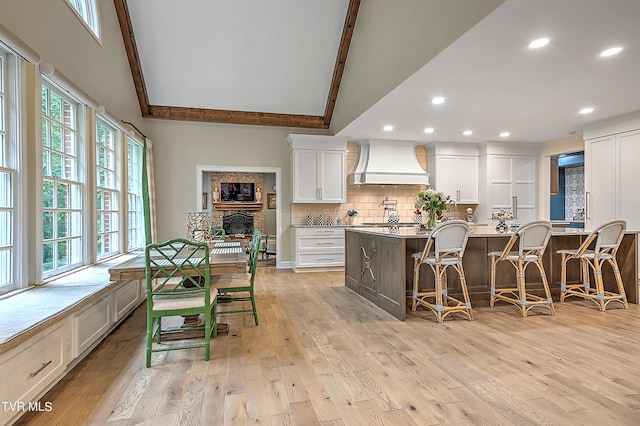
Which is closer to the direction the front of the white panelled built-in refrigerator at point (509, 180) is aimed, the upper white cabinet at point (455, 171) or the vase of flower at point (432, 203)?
the vase of flower

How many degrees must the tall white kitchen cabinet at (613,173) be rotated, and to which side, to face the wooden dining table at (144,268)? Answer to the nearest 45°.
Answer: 0° — it already faces it

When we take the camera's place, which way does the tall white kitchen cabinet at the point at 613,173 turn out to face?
facing the viewer and to the left of the viewer

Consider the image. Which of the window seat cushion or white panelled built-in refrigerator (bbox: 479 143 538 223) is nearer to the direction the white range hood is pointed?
the window seat cushion

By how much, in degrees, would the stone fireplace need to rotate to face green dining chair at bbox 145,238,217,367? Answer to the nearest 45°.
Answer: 0° — it already faces it

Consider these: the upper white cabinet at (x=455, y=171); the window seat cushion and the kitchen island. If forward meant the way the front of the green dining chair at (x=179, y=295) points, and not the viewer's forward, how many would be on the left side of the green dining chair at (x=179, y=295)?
1

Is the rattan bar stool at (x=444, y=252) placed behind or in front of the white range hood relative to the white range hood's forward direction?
in front

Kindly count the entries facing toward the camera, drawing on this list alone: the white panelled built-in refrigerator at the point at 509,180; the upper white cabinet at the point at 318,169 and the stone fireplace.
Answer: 3

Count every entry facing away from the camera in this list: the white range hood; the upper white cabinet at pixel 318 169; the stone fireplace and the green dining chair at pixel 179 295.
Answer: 1

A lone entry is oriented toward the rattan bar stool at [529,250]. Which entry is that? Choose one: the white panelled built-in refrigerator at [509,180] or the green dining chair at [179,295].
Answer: the white panelled built-in refrigerator

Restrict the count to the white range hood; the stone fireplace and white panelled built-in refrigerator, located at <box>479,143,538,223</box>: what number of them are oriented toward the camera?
3

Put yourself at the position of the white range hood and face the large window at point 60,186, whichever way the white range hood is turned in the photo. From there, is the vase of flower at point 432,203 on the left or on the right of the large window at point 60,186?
left

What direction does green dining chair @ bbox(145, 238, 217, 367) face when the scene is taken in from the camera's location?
facing away from the viewer

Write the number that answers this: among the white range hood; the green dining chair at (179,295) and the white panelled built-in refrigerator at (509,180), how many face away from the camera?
1

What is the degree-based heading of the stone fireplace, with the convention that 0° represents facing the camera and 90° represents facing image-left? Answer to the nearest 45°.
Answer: approximately 0°
